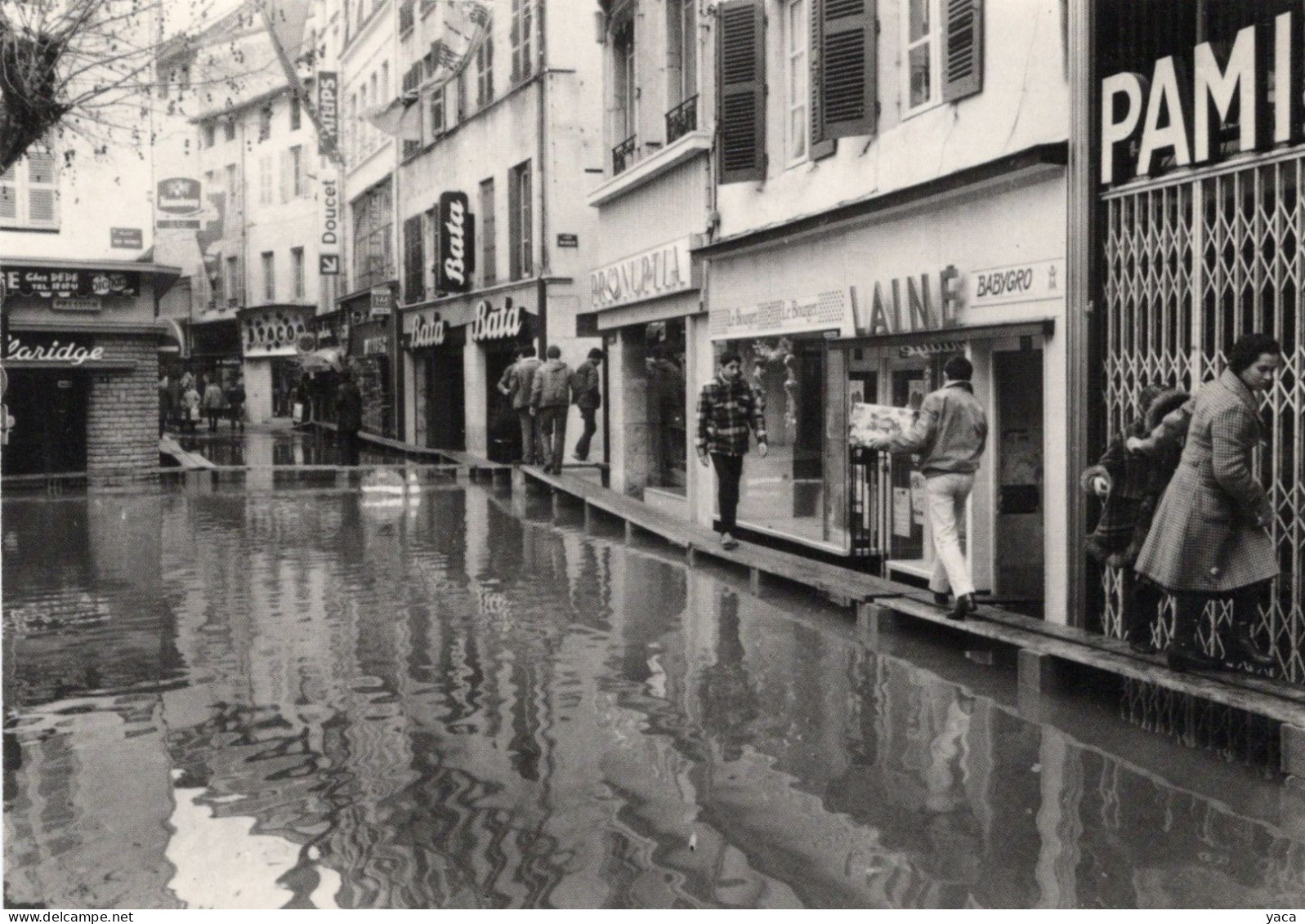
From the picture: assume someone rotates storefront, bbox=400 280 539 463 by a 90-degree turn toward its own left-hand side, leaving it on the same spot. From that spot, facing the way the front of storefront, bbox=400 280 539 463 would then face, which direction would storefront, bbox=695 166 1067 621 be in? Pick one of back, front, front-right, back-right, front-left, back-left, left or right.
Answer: front-right

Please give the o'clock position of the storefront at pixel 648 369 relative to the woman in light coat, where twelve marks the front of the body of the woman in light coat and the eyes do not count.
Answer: The storefront is roughly at 8 o'clock from the woman in light coat.

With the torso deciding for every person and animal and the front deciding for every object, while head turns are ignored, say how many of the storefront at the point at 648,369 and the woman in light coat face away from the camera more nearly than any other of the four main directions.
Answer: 0

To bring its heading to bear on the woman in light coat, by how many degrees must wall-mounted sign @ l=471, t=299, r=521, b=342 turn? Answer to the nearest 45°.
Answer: approximately 45° to its left

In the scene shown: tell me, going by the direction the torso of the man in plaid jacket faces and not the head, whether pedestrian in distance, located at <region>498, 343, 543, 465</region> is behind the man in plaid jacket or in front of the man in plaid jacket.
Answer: behind

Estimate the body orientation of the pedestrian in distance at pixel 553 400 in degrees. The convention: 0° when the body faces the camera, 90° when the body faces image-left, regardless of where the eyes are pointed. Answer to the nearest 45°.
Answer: approximately 180°

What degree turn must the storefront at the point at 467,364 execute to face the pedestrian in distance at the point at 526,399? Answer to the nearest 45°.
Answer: approximately 45° to its left

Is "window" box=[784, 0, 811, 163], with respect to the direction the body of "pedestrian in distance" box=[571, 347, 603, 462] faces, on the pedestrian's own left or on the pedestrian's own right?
on the pedestrian's own right

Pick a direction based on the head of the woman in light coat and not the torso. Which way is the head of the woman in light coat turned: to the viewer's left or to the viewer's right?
to the viewer's right

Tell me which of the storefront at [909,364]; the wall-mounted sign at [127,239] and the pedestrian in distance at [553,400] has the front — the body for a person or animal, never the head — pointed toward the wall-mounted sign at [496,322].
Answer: the pedestrian in distance
